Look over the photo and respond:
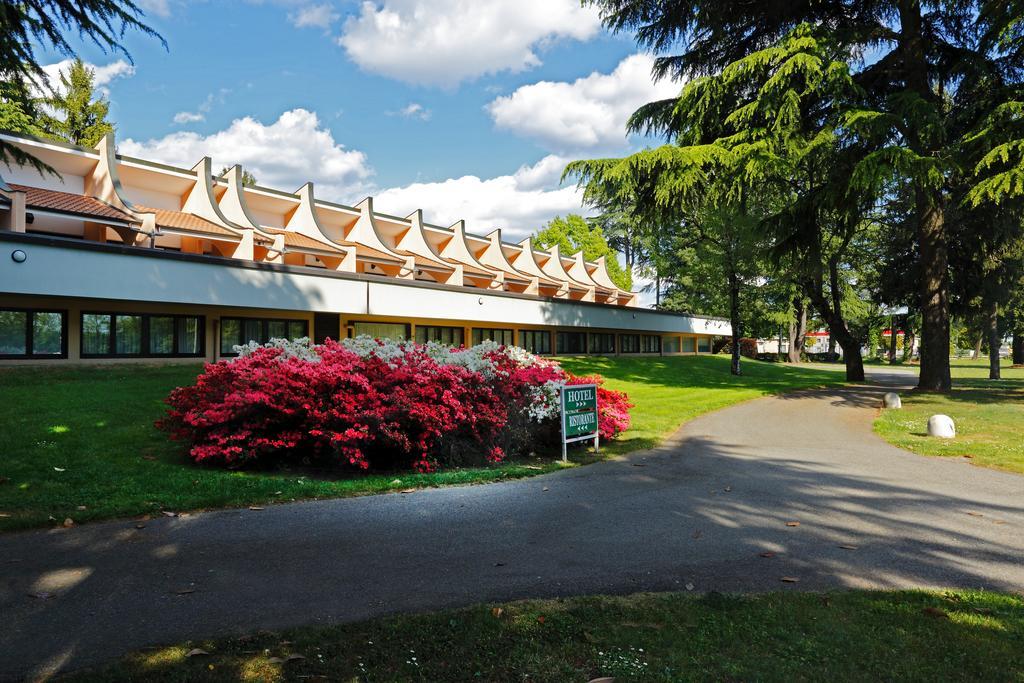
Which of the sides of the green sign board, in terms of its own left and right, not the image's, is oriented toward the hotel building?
back

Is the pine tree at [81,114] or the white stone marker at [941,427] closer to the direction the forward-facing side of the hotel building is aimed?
the white stone marker

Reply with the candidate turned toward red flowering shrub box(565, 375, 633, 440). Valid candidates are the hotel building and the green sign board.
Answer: the hotel building

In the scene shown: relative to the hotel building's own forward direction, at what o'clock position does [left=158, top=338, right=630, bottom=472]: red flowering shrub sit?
The red flowering shrub is roughly at 1 o'clock from the hotel building.

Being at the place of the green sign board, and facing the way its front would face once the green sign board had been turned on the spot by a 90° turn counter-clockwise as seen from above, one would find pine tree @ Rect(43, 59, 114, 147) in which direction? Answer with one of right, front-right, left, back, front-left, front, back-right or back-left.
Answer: left

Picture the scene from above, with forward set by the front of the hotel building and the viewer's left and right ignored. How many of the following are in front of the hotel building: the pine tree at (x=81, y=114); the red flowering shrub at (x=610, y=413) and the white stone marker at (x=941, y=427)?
2
